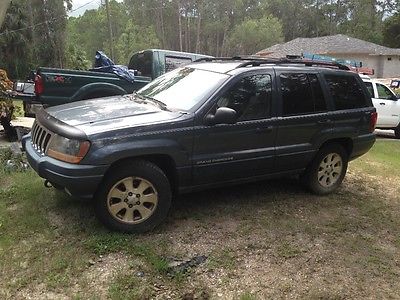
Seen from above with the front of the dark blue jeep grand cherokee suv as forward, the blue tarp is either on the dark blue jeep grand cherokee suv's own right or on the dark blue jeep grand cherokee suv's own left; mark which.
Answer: on the dark blue jeep grand cherokee suv's own right

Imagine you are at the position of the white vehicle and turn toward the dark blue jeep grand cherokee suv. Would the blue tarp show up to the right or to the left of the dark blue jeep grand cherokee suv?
right

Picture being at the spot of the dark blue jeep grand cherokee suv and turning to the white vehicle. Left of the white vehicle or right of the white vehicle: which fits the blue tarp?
left

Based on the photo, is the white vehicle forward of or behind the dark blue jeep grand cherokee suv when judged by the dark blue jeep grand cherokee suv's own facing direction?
behind

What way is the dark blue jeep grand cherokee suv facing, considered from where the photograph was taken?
facing the viewer and to the left of the viewer
